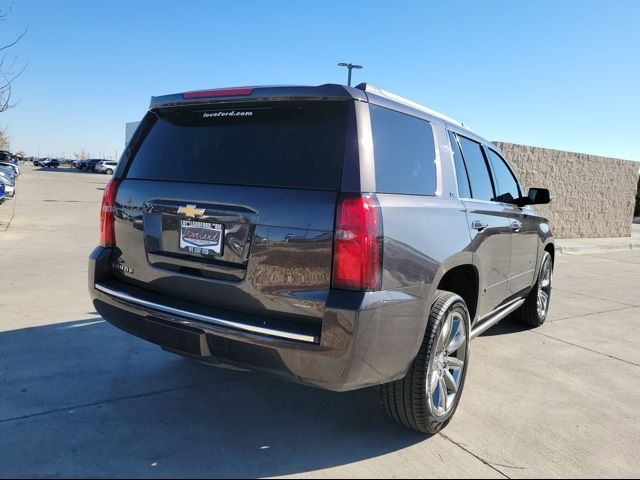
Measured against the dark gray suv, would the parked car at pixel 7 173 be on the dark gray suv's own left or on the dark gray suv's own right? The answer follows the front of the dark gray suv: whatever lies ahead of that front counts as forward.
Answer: on the dark gray suv's own left

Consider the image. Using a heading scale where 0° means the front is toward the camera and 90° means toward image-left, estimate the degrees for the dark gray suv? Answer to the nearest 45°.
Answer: approximately 225°
